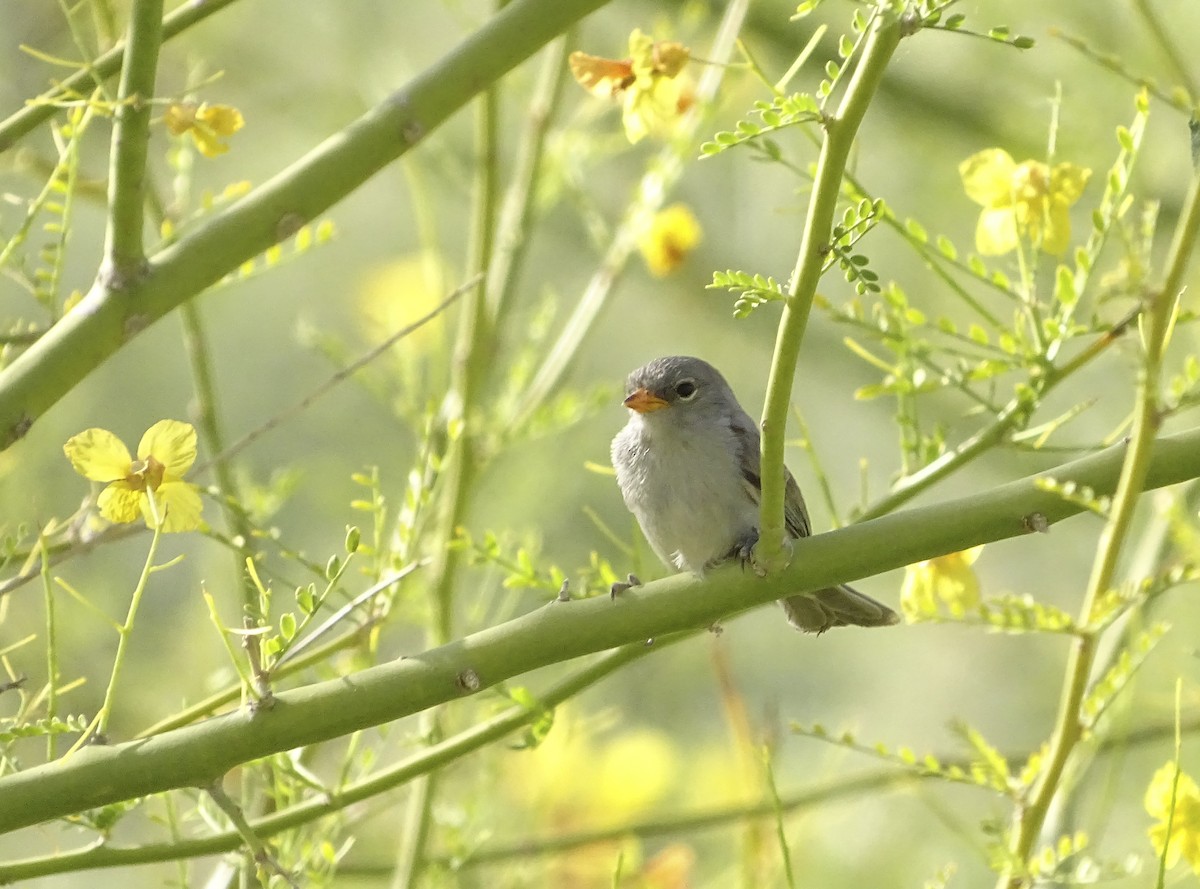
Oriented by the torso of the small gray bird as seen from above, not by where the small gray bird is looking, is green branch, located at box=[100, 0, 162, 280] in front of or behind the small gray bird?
in front

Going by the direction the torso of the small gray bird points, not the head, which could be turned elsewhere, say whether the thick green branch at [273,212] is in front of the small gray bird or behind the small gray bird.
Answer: in front

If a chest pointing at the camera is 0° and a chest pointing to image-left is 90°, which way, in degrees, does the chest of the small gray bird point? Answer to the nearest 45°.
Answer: approximately 45°

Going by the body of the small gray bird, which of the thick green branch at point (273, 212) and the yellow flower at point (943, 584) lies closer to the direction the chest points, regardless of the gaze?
the thick green branch

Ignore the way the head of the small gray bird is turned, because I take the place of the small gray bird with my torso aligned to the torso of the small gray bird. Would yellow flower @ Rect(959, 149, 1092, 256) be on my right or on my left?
on my left

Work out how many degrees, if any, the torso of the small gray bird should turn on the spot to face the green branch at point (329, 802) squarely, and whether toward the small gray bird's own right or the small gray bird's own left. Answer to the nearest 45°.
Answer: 0° — it already faces it
